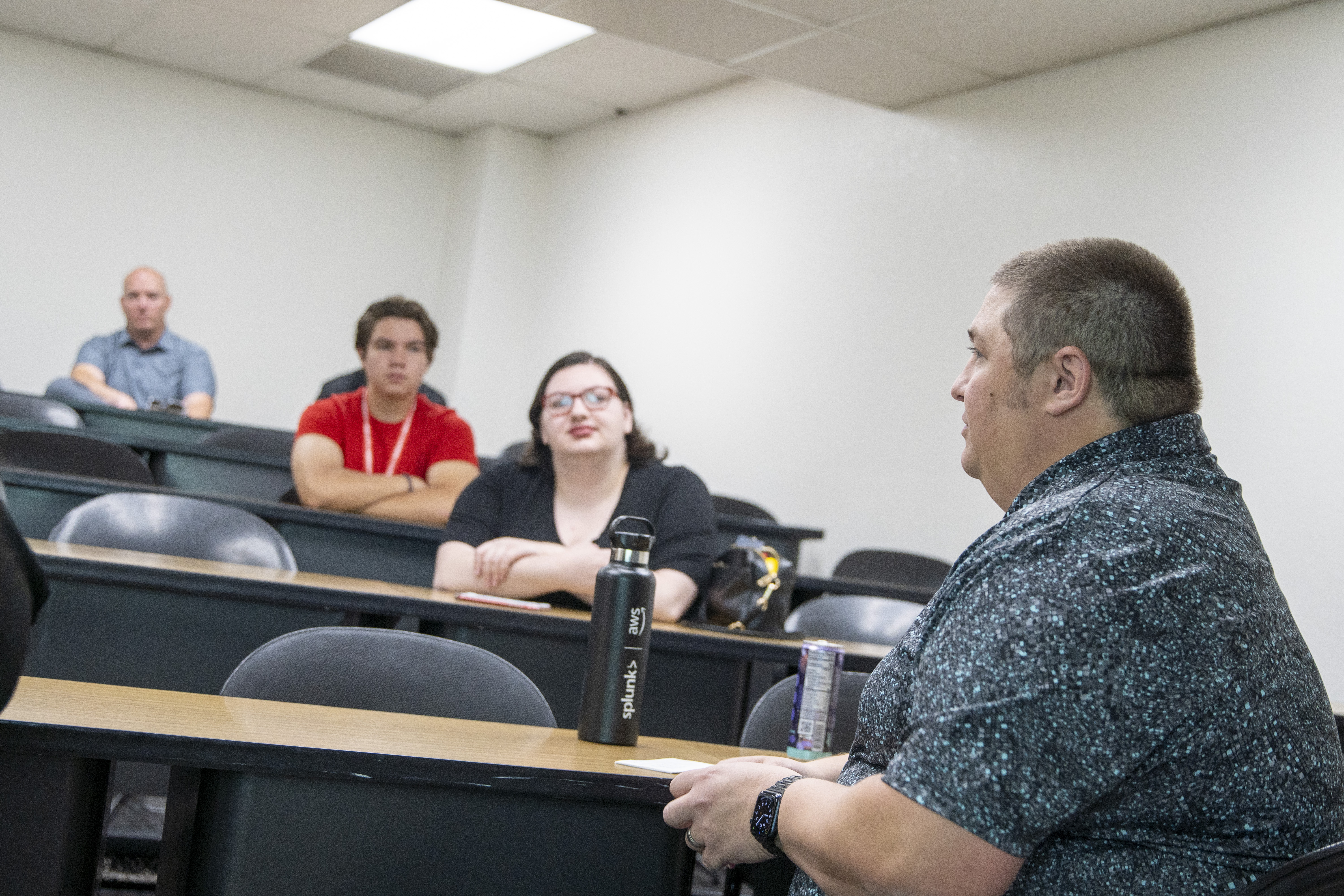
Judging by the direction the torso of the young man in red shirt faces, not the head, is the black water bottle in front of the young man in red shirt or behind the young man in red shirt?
in front

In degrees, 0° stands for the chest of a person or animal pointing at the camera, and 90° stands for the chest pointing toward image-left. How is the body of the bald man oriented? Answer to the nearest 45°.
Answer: approximately 0°

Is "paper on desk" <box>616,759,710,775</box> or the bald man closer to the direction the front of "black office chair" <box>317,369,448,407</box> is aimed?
the paper on desk

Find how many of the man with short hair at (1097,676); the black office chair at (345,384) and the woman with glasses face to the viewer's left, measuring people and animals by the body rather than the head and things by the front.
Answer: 1

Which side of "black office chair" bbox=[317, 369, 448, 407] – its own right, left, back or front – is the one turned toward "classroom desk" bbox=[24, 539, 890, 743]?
front

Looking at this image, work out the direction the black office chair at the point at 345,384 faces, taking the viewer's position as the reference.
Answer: facing the viewer

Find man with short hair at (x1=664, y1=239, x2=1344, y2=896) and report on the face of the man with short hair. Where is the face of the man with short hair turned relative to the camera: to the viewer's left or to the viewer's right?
to the viewer's left

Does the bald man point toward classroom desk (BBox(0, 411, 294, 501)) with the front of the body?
yes

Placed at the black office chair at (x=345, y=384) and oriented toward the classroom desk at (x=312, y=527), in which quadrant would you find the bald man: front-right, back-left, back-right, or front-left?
back-right
